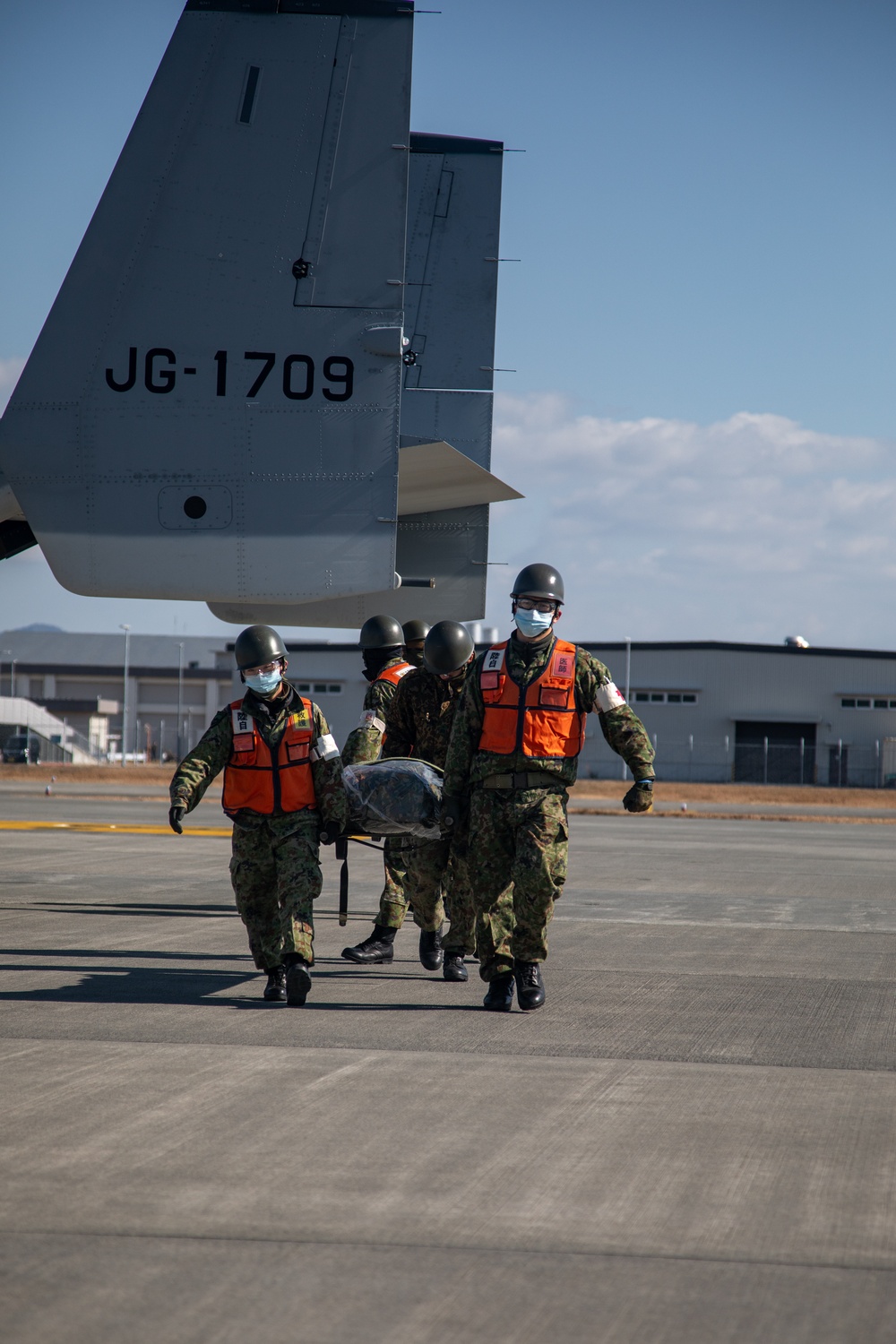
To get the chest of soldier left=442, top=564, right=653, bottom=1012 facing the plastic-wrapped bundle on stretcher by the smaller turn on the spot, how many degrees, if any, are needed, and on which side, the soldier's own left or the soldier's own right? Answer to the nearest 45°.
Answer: approximately 135° to the soldier's own right

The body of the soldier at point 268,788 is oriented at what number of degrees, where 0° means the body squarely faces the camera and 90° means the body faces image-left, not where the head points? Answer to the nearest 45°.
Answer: approximately 0°

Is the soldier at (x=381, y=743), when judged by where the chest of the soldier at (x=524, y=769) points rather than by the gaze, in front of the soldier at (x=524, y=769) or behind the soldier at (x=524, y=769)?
behind

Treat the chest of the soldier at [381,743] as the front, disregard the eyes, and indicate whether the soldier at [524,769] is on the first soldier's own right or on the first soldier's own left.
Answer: on the first soldier's own left

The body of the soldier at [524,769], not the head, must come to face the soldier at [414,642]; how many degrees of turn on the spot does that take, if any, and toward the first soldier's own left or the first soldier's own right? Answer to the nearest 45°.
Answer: approximately 180°

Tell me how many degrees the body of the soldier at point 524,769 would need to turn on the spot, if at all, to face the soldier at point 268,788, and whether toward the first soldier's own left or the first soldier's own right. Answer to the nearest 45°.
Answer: approximately 90° to the first soldier's own right

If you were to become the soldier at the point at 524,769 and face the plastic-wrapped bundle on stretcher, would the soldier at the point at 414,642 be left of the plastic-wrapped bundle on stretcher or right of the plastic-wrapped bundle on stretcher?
right
